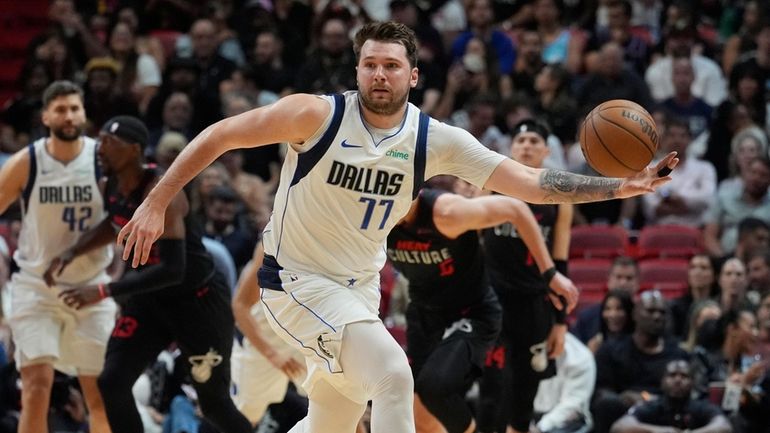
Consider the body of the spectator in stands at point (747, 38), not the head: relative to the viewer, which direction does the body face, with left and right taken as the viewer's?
facing the viewer and to the left of the viewer

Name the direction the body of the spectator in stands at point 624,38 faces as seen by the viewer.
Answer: toward the camera

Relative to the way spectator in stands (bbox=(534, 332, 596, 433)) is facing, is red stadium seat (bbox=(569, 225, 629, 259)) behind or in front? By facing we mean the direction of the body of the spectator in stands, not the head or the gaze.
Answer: behind

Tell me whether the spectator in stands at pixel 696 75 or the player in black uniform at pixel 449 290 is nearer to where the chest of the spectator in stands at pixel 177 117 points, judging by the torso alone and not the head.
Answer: the player in black uniform

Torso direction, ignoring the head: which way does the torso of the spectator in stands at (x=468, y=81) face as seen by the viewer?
toward the camera

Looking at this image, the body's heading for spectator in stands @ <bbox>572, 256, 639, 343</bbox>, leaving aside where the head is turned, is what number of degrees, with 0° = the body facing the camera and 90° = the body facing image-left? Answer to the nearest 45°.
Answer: approximately 0°

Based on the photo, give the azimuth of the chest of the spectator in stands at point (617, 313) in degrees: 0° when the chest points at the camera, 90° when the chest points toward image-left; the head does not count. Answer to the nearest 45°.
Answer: approximately 45°
